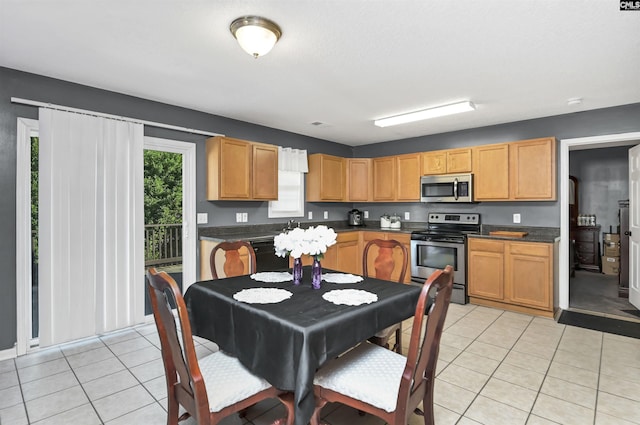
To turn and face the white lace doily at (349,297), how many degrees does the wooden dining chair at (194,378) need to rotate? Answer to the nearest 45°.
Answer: approximately 45° to its right

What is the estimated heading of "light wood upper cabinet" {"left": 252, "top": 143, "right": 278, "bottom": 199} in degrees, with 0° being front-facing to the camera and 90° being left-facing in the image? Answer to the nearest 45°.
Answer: approximately 315°

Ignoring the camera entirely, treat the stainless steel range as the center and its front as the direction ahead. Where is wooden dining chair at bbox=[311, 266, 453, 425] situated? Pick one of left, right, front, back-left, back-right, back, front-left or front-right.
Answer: front-left

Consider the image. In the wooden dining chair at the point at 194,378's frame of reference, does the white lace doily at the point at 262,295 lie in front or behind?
in front

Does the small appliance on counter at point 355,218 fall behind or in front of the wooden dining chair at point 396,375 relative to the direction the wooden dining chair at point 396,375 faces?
in front

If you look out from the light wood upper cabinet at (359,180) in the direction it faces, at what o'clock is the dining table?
The dining table is roughly at 12 o'clock from the light wood upper cabinet.

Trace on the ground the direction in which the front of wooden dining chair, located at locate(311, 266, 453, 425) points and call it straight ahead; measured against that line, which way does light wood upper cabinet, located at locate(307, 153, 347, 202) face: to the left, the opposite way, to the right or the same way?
the opposite way

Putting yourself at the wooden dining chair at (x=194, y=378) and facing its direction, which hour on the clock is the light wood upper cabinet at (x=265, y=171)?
The light wood upper cabinet is roughly at 11 o'clock from the wooden dining chair.
